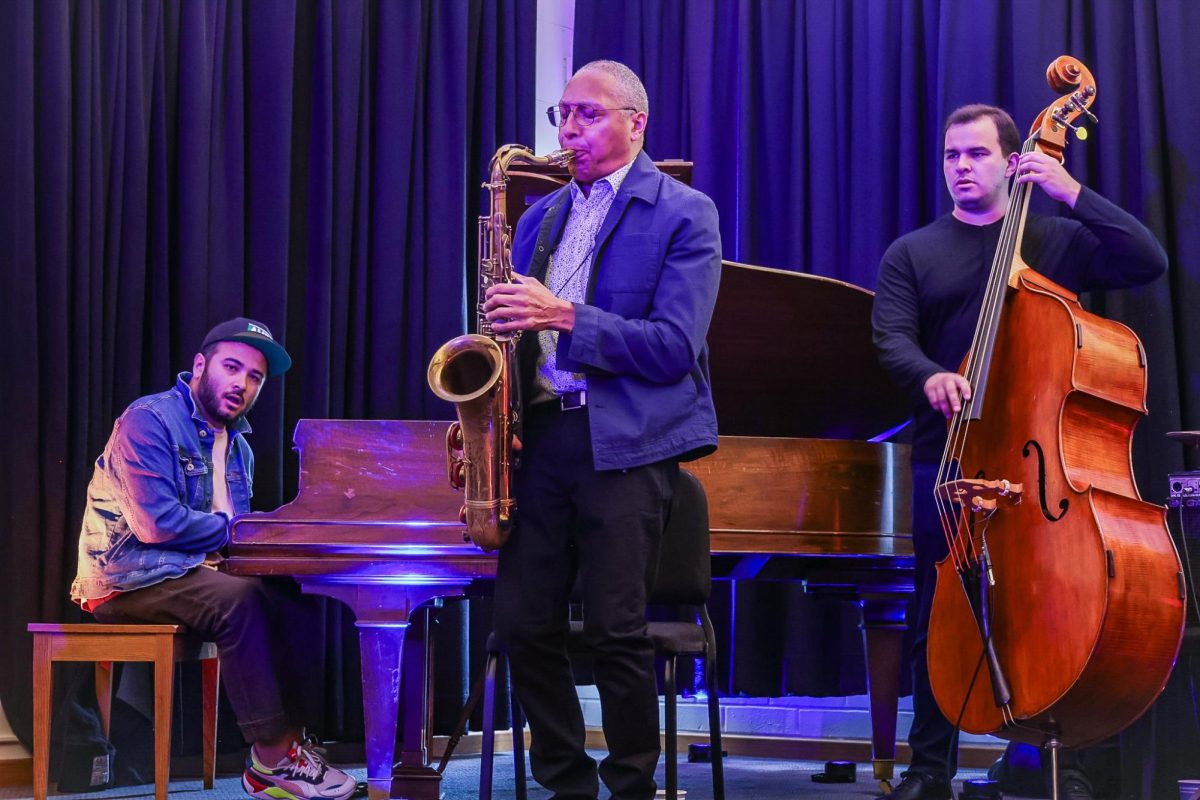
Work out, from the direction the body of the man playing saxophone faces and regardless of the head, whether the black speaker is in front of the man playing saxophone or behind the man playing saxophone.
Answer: behind

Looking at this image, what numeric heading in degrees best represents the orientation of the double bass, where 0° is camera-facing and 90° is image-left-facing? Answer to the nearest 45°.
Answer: approximately 45°

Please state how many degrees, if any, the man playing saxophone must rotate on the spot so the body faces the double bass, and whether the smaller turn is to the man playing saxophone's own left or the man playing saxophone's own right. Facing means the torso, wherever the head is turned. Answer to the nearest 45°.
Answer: approximately 135° to the man playing saxophone's own left

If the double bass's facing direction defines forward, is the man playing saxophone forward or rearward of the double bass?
forward

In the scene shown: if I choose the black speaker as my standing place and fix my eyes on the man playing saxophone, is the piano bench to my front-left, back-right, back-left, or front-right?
front-right

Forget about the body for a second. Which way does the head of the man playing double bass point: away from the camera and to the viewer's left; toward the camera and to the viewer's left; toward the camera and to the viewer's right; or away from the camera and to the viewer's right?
toward the camera and to the viewer's left

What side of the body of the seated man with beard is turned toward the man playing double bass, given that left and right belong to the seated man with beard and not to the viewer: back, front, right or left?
front

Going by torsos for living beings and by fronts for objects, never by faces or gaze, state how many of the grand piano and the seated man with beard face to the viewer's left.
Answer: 1

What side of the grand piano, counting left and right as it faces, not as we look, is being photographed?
left

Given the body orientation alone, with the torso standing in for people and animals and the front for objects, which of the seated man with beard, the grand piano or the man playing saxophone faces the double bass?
the seated man with beard

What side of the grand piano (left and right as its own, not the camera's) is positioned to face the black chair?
left

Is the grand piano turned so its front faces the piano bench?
yes

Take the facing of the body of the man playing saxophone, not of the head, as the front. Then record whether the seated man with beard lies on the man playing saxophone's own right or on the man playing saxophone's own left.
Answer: on the man playing saxophone's own right
